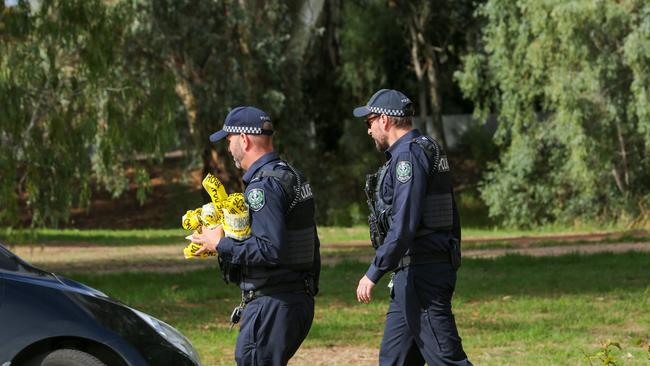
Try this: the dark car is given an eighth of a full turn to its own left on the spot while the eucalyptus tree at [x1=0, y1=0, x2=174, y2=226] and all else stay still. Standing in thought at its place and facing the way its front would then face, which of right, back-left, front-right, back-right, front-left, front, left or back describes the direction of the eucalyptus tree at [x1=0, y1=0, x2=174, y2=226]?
front-left

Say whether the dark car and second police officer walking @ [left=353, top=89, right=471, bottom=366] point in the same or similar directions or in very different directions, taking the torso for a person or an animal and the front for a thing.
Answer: very different directions

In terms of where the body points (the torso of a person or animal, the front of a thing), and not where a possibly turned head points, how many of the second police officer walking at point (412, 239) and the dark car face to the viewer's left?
1

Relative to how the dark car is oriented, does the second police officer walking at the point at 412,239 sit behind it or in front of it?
in front

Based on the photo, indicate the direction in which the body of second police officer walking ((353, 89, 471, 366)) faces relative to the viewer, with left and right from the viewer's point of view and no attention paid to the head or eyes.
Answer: facing to the left of the viewer

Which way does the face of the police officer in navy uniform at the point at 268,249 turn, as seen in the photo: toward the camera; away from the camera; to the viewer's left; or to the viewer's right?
to the viewer's left

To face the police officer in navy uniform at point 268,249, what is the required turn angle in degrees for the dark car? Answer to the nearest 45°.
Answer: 0° — it already faces them

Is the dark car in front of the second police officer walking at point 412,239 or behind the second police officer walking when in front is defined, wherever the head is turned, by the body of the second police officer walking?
in front

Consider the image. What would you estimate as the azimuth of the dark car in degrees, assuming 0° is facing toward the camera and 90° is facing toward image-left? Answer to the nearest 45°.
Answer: approximately 270°

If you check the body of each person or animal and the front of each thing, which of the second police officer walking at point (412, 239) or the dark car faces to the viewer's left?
the second police officer walking

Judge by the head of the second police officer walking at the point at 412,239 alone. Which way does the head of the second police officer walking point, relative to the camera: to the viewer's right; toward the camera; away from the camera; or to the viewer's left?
to the viewer's left

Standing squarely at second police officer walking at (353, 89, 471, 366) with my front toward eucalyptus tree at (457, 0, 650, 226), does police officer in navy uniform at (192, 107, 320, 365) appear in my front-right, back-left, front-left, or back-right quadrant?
back-left
